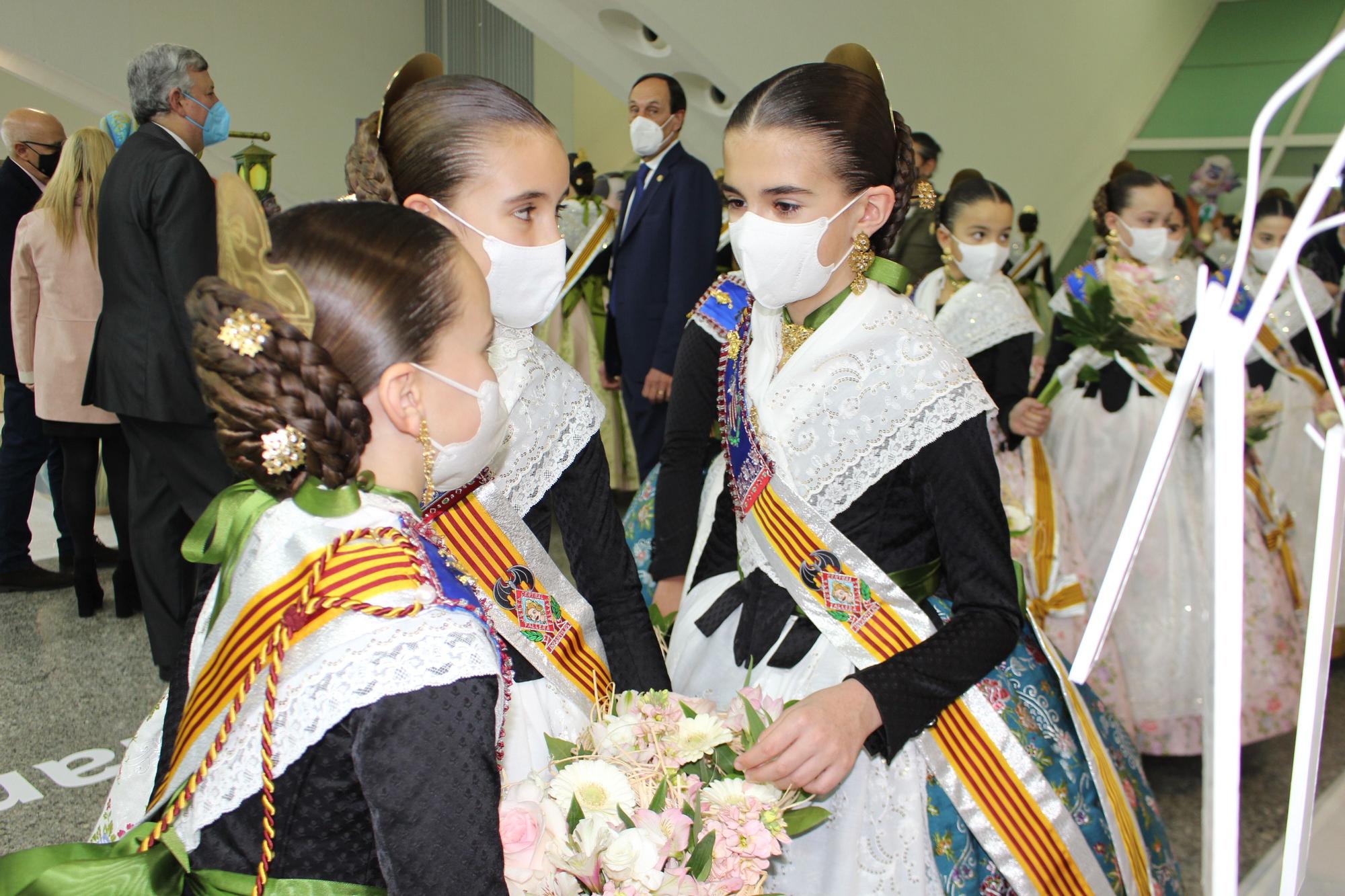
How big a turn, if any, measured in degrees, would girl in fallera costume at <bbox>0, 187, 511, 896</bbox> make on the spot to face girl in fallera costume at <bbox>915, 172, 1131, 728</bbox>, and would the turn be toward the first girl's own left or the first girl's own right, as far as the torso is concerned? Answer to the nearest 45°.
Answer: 0° — they already face them

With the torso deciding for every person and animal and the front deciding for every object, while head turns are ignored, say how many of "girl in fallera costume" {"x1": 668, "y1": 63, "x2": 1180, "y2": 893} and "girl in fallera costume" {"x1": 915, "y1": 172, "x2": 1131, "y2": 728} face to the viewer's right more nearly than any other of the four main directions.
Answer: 0

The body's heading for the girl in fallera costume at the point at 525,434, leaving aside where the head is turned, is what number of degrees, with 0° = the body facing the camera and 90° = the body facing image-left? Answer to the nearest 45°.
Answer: approximately 315°

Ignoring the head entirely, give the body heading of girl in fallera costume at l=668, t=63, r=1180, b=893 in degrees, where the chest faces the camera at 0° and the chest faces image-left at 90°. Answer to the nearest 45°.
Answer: approximately 45°

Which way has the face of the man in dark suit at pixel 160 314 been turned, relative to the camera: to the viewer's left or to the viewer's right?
to the viewer's right

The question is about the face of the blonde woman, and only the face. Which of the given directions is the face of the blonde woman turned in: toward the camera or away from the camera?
away from the camera

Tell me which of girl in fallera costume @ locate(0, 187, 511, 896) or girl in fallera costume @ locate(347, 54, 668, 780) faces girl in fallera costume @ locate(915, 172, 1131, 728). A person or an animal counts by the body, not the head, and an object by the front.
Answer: girl in fallera costume @ locate(0, 187, 511, 896)

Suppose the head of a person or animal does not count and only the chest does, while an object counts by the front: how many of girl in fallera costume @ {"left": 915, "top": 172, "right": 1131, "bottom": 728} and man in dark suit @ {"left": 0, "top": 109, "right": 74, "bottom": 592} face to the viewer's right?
1

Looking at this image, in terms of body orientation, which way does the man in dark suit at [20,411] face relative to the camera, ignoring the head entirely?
to the viewer's right

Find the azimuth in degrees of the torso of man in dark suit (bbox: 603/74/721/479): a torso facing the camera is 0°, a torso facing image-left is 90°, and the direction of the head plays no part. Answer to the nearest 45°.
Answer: approximately 45°
